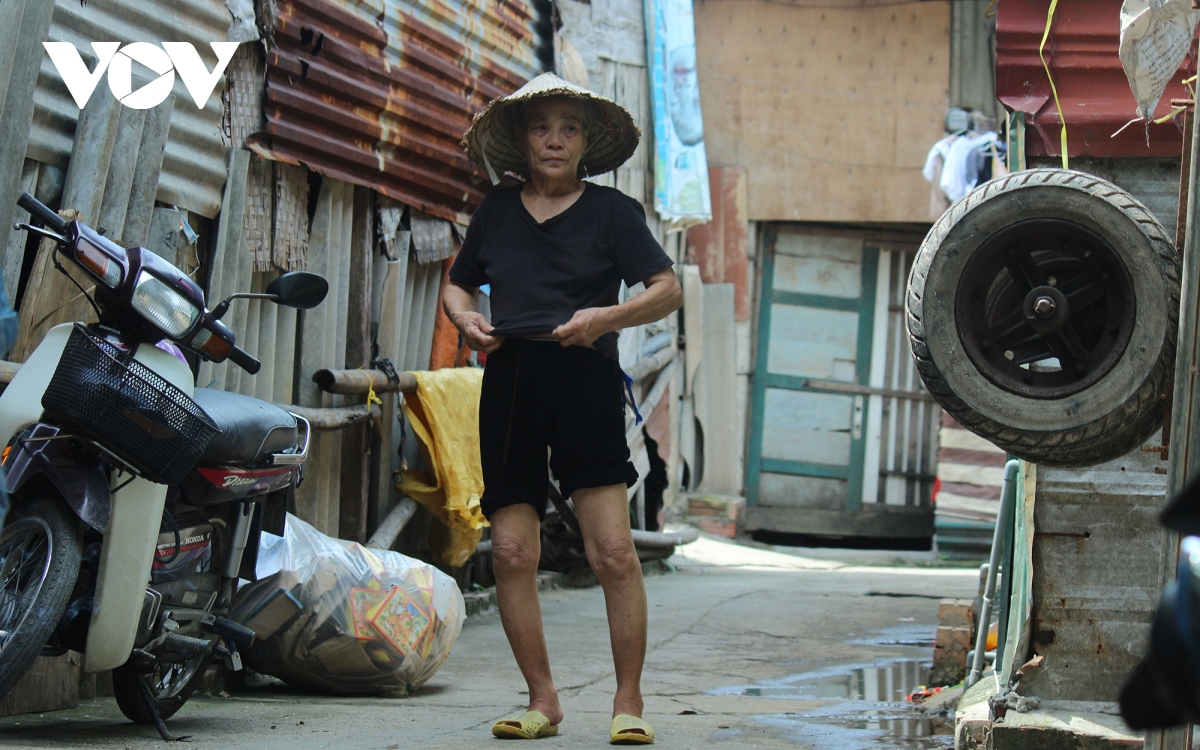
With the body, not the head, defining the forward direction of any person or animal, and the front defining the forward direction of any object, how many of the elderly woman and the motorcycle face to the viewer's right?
0

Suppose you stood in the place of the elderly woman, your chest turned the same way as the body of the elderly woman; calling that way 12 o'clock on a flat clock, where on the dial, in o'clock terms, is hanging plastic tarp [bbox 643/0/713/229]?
The hanging plastic tarp is roughly at 6 o'clock from the elderly woman.

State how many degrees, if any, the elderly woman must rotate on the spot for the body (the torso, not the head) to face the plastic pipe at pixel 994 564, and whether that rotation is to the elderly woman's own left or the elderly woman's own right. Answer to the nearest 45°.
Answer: approximately 135° to the elderly woman's own left

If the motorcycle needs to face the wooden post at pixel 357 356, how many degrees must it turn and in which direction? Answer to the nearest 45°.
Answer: approximately 135° to its right

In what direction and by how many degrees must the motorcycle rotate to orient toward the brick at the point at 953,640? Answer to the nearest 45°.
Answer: approximately 135° to its left

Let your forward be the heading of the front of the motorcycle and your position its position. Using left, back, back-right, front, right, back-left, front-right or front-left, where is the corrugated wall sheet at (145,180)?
back-right

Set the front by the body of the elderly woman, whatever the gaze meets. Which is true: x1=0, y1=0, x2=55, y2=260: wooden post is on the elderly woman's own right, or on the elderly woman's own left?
on the elderly woman's own right

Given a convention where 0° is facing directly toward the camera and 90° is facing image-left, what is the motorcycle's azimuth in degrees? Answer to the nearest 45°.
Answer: approximately 45°

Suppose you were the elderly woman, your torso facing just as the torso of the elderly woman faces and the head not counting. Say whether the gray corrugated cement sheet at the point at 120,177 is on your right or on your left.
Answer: on your right
